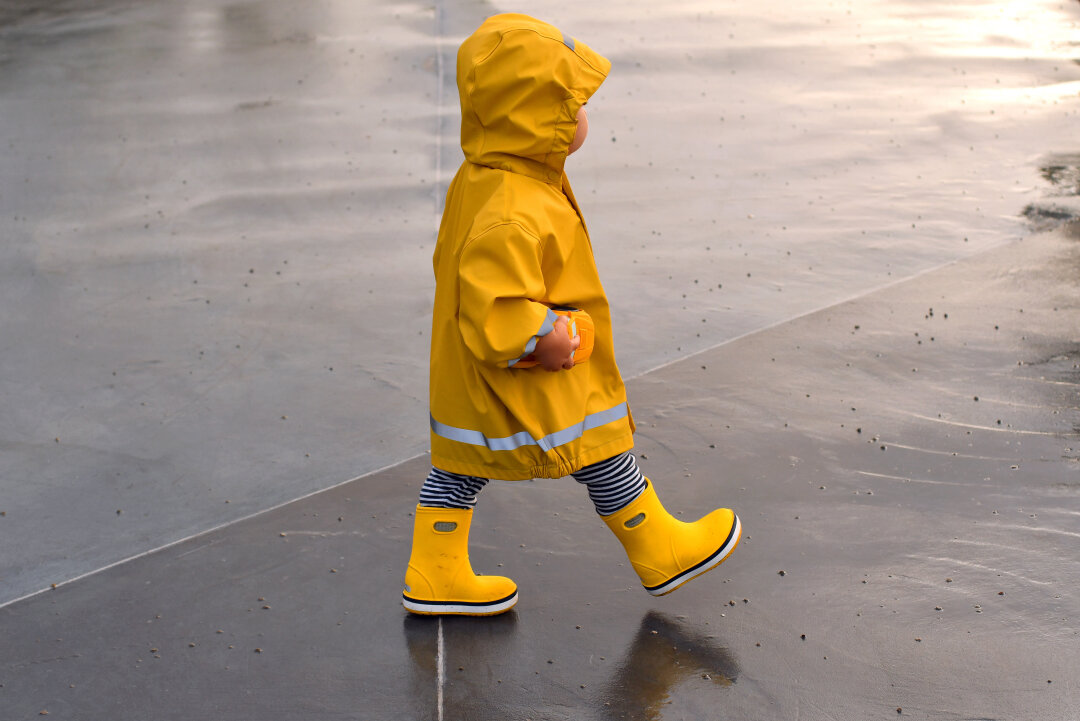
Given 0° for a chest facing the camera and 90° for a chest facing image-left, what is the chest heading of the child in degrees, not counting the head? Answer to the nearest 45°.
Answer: approximately 270°
